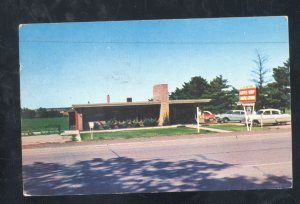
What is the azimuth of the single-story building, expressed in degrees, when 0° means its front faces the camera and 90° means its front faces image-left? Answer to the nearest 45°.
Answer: approximately 0°

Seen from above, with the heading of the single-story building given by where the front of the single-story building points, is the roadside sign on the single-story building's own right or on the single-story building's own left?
on the single-story building's own left

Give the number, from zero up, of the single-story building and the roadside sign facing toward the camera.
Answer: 2

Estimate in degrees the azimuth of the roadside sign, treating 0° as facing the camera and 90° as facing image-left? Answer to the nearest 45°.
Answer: approximately 0°
